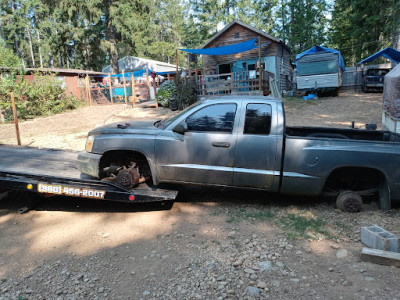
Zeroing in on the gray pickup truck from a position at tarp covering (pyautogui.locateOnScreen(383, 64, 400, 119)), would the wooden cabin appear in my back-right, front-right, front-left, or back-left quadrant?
back-right

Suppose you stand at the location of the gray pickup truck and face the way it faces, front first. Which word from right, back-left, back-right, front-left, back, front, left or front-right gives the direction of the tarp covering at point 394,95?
back-right

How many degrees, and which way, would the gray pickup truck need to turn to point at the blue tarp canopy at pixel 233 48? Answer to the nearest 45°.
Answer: approximately 90° to its right

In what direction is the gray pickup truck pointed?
to the viewer's left

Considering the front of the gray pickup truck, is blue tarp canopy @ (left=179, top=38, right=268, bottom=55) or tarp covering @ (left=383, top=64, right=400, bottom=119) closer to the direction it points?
the blue tarp canopy

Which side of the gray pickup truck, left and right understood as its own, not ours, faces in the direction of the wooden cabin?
right
